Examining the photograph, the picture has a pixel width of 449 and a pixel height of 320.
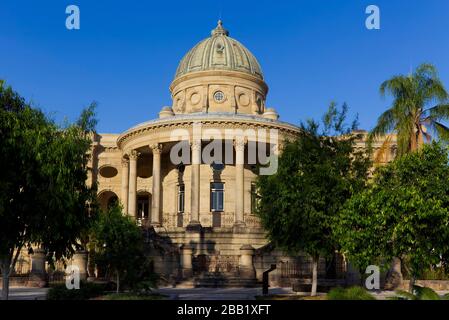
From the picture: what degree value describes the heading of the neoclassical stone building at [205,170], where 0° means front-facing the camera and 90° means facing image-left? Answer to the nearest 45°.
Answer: approximately 0°

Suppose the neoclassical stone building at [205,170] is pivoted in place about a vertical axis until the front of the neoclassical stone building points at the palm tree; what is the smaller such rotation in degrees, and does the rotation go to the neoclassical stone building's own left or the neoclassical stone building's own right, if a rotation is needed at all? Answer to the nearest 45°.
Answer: approximately 45° to the neoclassical stone building's own left

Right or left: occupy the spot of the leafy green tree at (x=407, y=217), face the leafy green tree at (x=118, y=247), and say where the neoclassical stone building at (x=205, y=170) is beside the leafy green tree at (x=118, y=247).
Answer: right

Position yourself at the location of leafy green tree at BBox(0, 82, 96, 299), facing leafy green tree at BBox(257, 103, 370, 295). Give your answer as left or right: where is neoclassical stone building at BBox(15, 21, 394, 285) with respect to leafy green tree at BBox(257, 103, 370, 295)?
left
